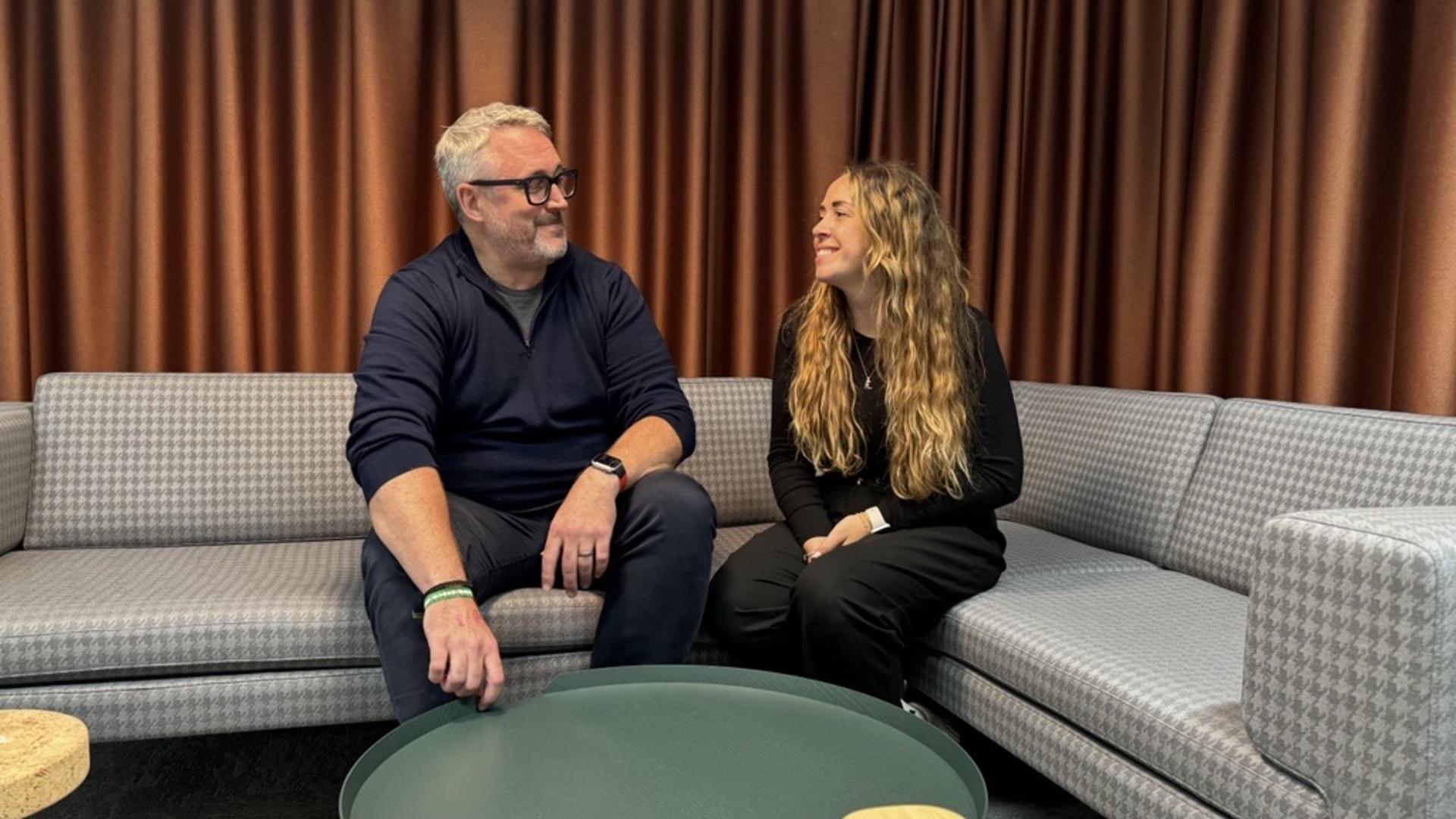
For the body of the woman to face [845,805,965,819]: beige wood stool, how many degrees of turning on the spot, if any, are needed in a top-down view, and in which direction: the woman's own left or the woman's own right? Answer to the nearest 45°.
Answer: approximately 45° to the woman's own left

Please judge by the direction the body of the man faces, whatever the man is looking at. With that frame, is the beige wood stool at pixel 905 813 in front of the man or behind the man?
in front

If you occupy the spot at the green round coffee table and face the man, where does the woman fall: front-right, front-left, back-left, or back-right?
front-right

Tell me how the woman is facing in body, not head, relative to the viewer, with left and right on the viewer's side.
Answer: facing the viewer and to the left of the viewer

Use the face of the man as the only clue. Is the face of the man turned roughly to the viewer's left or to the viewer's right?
to the viewer's right

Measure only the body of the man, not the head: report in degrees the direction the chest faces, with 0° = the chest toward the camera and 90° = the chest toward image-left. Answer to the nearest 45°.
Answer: approximately 0°

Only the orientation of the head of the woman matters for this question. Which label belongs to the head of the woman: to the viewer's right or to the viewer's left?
to the viewer's left

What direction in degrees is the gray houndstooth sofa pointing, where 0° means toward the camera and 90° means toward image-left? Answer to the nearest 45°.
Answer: approximately 0°

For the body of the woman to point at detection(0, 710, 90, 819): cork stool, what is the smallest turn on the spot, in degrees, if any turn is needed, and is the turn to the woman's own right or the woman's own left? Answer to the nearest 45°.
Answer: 0° — they already face it

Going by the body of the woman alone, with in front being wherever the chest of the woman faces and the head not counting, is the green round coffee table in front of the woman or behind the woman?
in front

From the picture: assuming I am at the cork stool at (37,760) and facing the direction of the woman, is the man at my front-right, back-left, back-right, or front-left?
front-left
